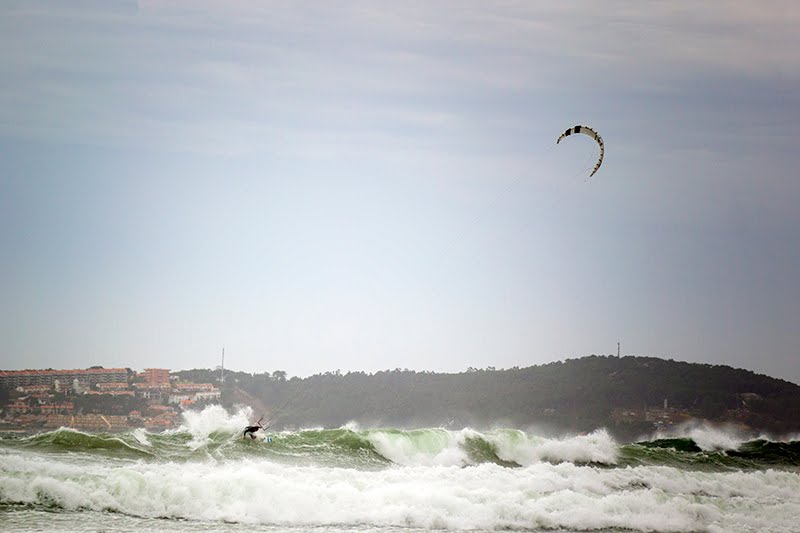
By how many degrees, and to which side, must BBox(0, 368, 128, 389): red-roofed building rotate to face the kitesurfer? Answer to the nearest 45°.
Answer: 0° — it already faces them

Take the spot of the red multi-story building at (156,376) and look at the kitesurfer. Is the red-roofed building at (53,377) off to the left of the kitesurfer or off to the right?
right

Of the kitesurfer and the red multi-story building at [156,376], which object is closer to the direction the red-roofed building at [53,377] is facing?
the kitesurfer

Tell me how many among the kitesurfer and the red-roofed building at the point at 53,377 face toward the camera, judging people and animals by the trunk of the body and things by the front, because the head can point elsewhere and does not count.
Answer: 1

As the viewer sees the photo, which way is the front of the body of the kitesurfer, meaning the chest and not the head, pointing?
to the viewer's right

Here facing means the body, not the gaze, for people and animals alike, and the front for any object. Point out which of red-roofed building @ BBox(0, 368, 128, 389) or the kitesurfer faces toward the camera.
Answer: the red-roofed building

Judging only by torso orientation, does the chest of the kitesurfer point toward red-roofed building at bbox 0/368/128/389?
no

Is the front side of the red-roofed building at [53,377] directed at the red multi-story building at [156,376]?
no

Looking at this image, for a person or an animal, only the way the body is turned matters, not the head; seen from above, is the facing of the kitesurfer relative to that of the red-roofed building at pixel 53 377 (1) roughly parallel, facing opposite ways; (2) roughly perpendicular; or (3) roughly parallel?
roughly perpendicular

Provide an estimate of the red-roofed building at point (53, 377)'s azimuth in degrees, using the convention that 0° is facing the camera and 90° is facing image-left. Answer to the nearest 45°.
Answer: approximately 0°

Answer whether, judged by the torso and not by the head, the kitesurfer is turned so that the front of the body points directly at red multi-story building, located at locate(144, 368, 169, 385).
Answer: no
